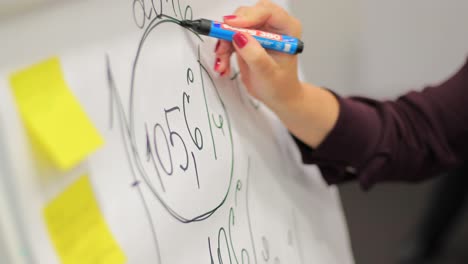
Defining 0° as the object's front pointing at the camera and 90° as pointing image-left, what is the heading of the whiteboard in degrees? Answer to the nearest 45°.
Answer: approximately 315°
